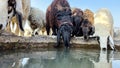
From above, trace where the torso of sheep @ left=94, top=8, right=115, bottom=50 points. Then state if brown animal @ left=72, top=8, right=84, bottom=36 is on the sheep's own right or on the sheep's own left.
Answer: on the sheep's own right

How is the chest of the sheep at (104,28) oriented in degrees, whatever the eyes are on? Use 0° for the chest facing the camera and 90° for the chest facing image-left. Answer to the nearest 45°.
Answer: approximately 0°

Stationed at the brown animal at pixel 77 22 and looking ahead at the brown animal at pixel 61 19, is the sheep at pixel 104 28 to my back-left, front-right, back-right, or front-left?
back-left

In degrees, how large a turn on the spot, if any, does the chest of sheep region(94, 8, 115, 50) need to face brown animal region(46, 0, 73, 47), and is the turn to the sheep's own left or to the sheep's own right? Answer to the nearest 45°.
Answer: approximately 90° to the sheep's own right
